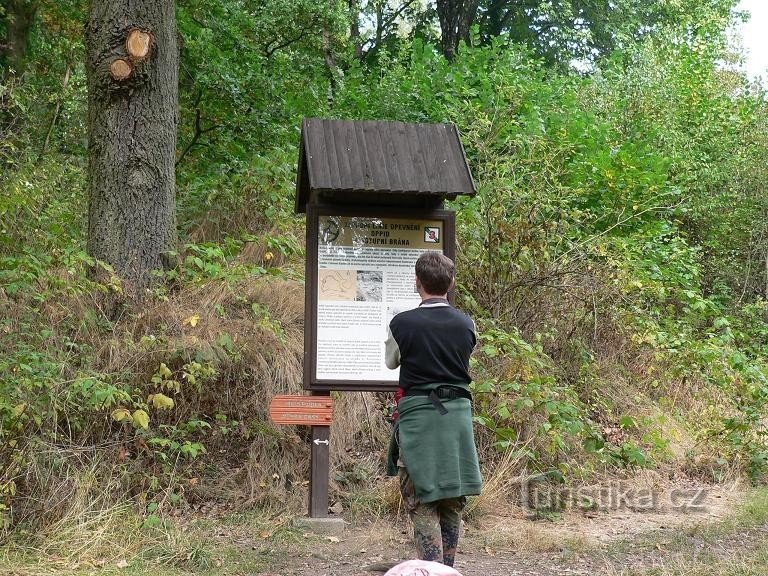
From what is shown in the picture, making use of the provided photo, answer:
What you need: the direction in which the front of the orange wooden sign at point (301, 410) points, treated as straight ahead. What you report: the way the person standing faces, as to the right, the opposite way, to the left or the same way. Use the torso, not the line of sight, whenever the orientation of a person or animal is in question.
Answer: the opposite way

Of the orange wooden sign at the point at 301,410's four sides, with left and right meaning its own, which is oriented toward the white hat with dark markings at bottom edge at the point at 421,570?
front

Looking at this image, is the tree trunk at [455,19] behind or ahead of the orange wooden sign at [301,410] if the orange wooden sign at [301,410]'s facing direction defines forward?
behind

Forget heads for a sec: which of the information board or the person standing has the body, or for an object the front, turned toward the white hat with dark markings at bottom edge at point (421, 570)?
the information board

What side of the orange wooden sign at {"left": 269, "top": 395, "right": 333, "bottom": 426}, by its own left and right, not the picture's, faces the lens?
front

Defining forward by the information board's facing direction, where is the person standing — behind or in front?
in front

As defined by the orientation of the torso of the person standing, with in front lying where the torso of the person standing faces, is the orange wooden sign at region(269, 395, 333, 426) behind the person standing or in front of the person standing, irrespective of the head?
in front

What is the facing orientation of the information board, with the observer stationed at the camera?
facing the viewer

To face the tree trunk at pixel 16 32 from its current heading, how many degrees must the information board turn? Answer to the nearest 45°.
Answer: approximately 135° to its right

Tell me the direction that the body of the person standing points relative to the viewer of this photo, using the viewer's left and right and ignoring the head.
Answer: facing away from the viewer

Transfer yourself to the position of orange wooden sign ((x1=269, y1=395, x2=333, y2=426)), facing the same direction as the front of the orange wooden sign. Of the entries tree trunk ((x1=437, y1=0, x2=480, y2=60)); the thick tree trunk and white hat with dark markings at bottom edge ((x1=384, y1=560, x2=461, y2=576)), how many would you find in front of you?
1

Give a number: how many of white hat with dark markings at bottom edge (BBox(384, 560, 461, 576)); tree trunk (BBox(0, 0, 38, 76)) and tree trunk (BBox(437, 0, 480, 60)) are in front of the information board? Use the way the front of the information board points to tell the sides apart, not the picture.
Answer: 1

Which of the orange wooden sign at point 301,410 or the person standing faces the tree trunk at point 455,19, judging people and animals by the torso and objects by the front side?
the person standing
